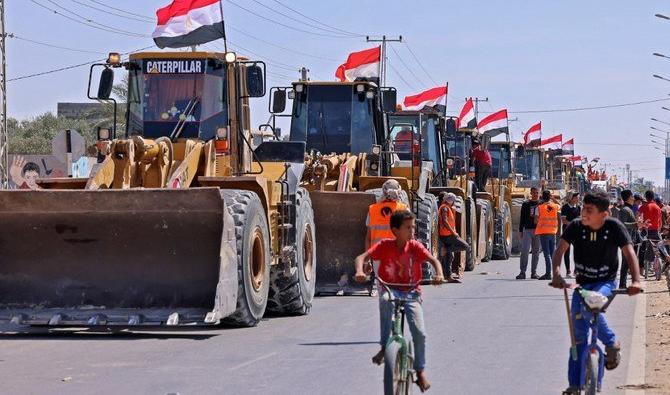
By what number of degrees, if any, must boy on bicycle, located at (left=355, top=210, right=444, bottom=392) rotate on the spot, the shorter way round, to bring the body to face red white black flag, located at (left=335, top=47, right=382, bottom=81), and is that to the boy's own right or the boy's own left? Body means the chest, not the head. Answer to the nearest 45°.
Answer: approximately 180°

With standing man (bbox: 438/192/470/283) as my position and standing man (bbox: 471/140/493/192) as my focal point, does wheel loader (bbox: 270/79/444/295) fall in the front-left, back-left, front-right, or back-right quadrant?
back-left

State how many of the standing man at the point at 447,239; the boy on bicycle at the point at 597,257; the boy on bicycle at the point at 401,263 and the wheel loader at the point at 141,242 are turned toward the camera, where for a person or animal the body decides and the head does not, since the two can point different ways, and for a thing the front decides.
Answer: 3

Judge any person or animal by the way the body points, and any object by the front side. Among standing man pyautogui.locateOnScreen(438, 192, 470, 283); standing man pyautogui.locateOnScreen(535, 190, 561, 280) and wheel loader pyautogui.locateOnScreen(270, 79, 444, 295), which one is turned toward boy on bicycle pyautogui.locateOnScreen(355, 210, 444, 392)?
the wheel loader

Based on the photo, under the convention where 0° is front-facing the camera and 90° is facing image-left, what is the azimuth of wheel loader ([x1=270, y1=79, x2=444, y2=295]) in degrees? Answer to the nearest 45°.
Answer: approximately 0°

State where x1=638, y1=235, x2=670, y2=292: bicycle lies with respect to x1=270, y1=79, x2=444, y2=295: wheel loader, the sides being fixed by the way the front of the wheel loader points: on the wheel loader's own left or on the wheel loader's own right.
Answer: on the wheel loader's own left

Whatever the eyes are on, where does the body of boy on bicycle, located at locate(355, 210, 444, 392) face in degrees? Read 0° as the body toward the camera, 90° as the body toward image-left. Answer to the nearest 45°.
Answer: approximately 0°

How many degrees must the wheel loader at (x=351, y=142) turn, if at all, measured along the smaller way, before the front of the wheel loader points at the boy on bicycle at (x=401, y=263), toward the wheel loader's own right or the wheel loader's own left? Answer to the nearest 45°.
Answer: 0° — it already faces them
